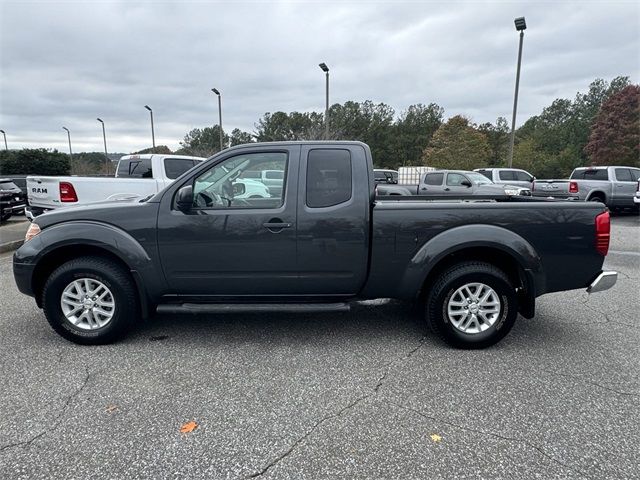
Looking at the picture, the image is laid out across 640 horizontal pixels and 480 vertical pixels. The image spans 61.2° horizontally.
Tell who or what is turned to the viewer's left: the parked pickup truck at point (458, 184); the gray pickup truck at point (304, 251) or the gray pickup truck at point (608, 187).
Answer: the gray pickup truck at point (304, 251)

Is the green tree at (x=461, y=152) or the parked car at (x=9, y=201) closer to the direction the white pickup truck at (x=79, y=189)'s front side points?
the green tree

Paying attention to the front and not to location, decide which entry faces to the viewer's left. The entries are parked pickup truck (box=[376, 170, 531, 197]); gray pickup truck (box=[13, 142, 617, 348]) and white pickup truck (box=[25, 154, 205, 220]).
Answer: the gray pickup truck

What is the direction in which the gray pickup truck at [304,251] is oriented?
to the viewer's left

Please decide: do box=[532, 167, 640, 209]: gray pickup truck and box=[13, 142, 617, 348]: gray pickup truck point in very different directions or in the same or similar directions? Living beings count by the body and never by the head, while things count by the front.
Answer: very different directions

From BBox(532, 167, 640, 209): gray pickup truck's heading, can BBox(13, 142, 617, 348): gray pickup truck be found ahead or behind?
behind

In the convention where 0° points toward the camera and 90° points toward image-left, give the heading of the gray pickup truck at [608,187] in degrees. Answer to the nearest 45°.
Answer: approximately 225°

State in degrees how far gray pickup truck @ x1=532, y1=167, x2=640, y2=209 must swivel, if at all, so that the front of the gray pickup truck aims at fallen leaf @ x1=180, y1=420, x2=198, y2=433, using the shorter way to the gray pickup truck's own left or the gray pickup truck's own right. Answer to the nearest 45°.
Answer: approximately 135° to the gray pickup truck's own right

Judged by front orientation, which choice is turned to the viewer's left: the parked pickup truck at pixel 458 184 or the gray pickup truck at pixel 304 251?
the gray pickup truck

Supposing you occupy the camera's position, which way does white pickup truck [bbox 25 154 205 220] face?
facing away from the viewer and to the right of the viewer

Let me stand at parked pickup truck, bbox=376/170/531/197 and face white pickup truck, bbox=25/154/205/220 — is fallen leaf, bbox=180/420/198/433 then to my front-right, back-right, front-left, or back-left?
front-left

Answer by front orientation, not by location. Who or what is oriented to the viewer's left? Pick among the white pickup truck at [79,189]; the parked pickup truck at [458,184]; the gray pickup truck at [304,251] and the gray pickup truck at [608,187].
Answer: the gray pickup truck at [304,251]

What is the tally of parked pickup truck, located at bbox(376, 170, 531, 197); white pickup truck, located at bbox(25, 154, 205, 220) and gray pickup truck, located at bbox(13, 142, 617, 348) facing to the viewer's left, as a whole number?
1

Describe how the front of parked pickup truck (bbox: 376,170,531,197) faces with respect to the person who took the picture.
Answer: facing the viewer and to the right of the viewer

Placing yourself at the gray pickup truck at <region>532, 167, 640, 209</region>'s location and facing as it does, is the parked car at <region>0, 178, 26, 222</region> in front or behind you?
behind

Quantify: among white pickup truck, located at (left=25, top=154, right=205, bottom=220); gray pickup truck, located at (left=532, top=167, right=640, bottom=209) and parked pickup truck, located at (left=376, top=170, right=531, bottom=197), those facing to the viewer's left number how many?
0

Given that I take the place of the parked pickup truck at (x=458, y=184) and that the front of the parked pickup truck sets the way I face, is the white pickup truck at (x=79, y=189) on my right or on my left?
on my right
